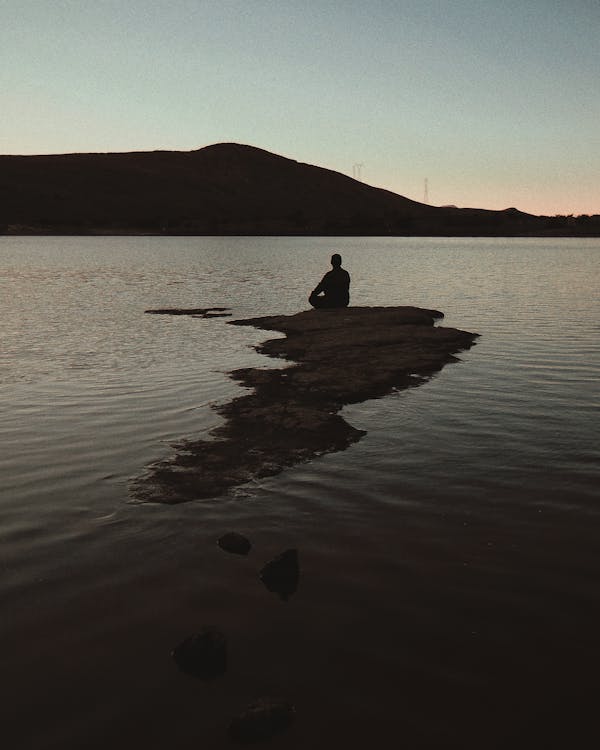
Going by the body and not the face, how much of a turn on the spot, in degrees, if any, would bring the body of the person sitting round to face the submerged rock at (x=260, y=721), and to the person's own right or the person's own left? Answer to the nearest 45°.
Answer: approximately 135° to the person's own left

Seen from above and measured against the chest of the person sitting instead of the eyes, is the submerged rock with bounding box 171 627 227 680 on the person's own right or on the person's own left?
on the person's own left

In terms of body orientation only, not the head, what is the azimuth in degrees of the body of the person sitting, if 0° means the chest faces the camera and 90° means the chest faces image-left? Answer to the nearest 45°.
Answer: approximately 135°

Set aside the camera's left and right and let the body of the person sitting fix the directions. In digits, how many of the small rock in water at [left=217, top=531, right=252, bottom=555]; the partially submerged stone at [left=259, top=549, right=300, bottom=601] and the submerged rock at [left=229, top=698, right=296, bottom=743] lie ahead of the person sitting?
0

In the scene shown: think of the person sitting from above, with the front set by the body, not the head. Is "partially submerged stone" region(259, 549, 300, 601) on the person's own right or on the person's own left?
on the person's own left

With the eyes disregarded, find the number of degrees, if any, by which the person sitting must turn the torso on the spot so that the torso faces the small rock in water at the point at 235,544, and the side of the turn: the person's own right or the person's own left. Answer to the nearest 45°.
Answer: approximately 135° to the person's own left

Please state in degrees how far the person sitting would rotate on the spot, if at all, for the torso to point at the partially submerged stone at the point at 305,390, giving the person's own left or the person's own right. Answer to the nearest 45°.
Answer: approximately 135° to the person's own left

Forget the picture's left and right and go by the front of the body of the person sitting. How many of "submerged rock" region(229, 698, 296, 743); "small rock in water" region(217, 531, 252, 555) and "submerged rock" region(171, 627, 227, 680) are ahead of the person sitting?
0
